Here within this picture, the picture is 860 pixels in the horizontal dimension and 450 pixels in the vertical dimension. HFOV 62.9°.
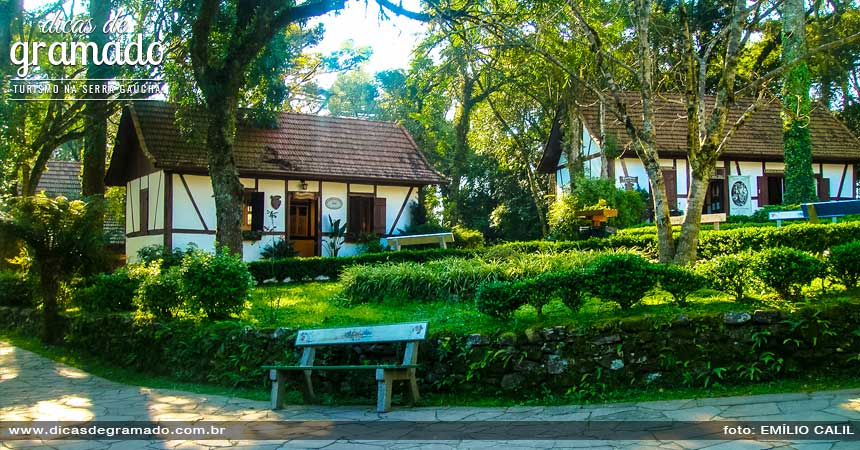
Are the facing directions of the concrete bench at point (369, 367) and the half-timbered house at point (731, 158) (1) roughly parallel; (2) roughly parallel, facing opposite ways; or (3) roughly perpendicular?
roughly parallel

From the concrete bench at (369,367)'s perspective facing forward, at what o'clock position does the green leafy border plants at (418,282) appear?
The green leafy border plants is roughly at 5 o'clock from the concrete bench.

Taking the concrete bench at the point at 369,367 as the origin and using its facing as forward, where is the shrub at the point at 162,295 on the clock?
The shrub is roughly at 3 o'clock from the concrete bench.

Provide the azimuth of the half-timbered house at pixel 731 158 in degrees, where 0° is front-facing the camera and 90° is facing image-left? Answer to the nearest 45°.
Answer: approximately 0°

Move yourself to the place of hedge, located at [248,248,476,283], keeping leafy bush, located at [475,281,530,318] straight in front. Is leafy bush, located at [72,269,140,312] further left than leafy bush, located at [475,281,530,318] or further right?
right

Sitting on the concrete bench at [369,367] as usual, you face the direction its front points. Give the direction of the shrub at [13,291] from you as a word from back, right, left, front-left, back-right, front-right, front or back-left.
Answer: right

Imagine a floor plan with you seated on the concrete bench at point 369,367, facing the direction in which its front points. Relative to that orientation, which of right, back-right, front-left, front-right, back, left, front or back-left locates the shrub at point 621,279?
back-left

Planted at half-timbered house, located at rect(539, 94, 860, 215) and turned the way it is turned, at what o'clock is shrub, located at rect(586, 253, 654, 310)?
The shrub is roughly at 12 o'clock from the half-timbered house.

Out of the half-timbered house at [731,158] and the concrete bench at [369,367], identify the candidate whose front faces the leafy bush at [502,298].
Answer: the half-timbered house

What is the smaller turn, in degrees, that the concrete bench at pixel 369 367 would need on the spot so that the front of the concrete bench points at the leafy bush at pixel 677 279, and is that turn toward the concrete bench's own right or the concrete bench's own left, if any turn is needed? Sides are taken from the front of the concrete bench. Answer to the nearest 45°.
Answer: approximately 135° to the concrete bench's own left

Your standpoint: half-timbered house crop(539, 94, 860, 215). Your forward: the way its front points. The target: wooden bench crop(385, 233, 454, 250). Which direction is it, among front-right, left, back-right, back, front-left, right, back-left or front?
front-right

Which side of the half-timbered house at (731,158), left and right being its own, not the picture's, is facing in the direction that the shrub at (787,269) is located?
front

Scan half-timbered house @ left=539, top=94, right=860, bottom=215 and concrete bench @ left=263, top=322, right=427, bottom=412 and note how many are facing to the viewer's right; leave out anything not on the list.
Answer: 0

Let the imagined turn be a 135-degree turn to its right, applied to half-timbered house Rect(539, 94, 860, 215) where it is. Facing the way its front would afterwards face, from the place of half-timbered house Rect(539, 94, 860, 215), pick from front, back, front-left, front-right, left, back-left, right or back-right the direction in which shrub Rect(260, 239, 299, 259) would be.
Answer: left

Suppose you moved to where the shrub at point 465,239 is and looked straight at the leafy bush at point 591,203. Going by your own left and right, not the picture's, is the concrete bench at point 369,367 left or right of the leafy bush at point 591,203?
right

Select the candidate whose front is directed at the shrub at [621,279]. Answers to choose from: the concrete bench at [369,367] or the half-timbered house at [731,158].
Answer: the half-timbered house

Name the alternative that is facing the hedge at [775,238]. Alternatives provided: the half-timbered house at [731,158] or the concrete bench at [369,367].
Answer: the half-timbered house

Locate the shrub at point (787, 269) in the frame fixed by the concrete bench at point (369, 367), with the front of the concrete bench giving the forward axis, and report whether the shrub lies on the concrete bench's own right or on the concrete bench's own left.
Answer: on the concrete bench's own left

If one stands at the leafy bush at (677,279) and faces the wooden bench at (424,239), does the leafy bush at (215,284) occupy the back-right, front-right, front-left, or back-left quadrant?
front-left

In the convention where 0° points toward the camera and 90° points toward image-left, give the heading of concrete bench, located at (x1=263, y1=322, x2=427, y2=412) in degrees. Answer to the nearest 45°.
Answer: approximately 45°
